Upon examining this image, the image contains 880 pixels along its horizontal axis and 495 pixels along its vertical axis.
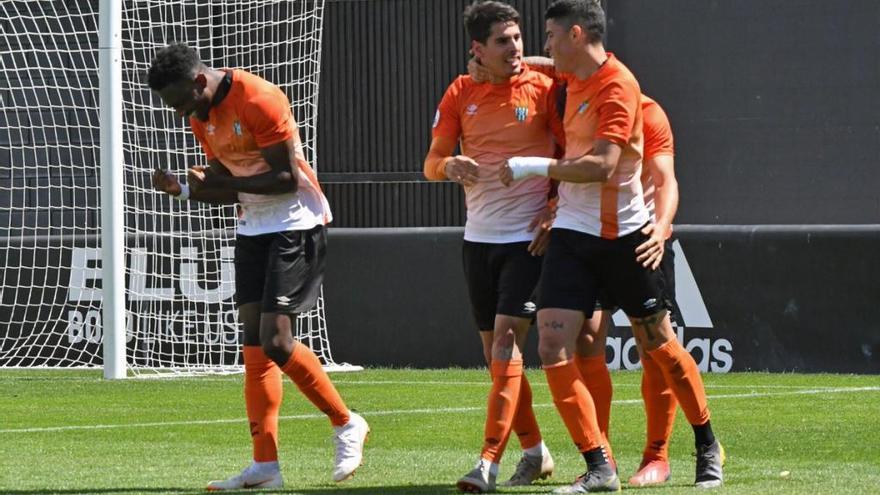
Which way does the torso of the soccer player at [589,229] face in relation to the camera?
to the viewer's left

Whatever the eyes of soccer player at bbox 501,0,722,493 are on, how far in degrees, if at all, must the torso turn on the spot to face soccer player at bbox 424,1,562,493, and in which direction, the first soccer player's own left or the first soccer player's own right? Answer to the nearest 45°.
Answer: approximately 45° to the first soccer player's own right

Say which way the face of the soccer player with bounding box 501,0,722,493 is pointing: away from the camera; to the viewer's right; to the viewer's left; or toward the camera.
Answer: to the viewer's left

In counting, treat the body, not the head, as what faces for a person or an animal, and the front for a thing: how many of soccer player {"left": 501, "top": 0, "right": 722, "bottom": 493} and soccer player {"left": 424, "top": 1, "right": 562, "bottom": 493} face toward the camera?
1

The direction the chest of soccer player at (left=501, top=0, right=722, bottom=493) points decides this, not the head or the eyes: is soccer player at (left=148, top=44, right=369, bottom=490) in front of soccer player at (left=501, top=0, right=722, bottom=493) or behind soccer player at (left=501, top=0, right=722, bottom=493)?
in front
